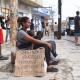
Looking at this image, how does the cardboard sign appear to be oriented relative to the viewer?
toward the camera

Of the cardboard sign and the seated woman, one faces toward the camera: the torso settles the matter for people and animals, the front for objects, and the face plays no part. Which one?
the cardboard sign

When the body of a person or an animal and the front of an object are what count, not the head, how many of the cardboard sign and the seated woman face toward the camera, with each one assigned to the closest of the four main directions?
1
